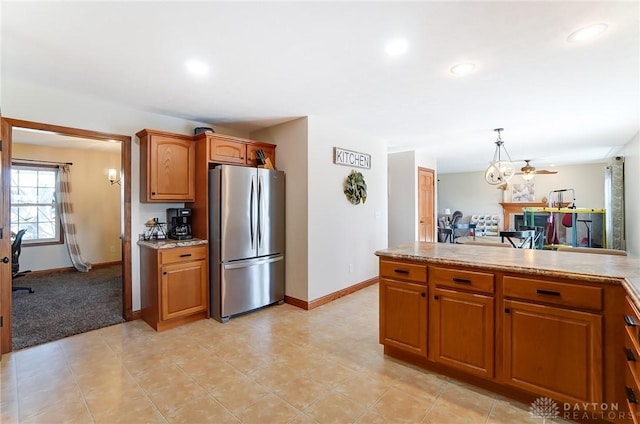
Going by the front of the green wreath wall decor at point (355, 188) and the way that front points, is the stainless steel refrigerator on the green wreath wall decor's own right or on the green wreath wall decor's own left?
on the green wreath wall decor's own right

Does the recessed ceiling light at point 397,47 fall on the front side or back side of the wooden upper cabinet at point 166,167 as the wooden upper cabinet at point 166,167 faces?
on the front side

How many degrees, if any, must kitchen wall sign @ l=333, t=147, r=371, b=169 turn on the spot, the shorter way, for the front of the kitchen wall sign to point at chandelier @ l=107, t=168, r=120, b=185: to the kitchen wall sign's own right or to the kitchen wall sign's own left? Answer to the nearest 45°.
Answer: approximately 135° to the kitchen wall sign's own right

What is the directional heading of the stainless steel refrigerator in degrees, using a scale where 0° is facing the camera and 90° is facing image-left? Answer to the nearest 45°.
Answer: approximately 315°

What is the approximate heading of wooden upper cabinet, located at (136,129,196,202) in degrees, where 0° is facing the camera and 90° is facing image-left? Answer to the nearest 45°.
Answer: approximately 315°

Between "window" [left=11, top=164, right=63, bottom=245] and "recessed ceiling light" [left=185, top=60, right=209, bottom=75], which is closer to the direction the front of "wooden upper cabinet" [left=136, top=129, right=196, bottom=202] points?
the recessed ceiling light

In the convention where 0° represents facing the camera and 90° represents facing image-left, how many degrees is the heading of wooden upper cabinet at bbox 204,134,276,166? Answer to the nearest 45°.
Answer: approximately 315°

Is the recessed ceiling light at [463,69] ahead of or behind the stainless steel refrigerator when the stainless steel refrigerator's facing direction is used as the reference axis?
ahead

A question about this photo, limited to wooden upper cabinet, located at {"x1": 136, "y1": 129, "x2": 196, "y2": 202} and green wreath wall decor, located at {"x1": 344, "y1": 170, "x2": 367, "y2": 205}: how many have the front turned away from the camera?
0

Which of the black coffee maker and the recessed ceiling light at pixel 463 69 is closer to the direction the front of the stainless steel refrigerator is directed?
the recessed ceiling light

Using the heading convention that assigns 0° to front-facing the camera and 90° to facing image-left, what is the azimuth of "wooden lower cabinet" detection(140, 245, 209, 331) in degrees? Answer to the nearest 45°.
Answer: approximately 315°

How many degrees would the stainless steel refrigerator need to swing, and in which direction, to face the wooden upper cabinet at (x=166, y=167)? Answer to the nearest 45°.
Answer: approximately 135° to its right
